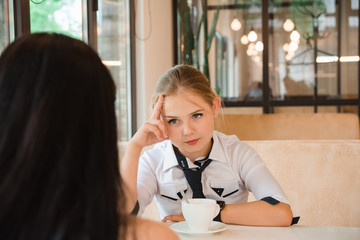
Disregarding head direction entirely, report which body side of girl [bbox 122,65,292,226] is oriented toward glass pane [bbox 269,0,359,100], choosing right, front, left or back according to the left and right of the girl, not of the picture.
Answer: back

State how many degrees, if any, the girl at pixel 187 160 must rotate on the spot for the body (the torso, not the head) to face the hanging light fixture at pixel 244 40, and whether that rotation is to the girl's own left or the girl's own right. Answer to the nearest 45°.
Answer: approximately 180°

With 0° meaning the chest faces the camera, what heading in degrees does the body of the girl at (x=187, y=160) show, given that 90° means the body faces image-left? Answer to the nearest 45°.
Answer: approximately 0°

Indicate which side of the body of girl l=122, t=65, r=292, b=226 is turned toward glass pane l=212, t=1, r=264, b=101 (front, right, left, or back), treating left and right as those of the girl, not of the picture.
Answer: back
